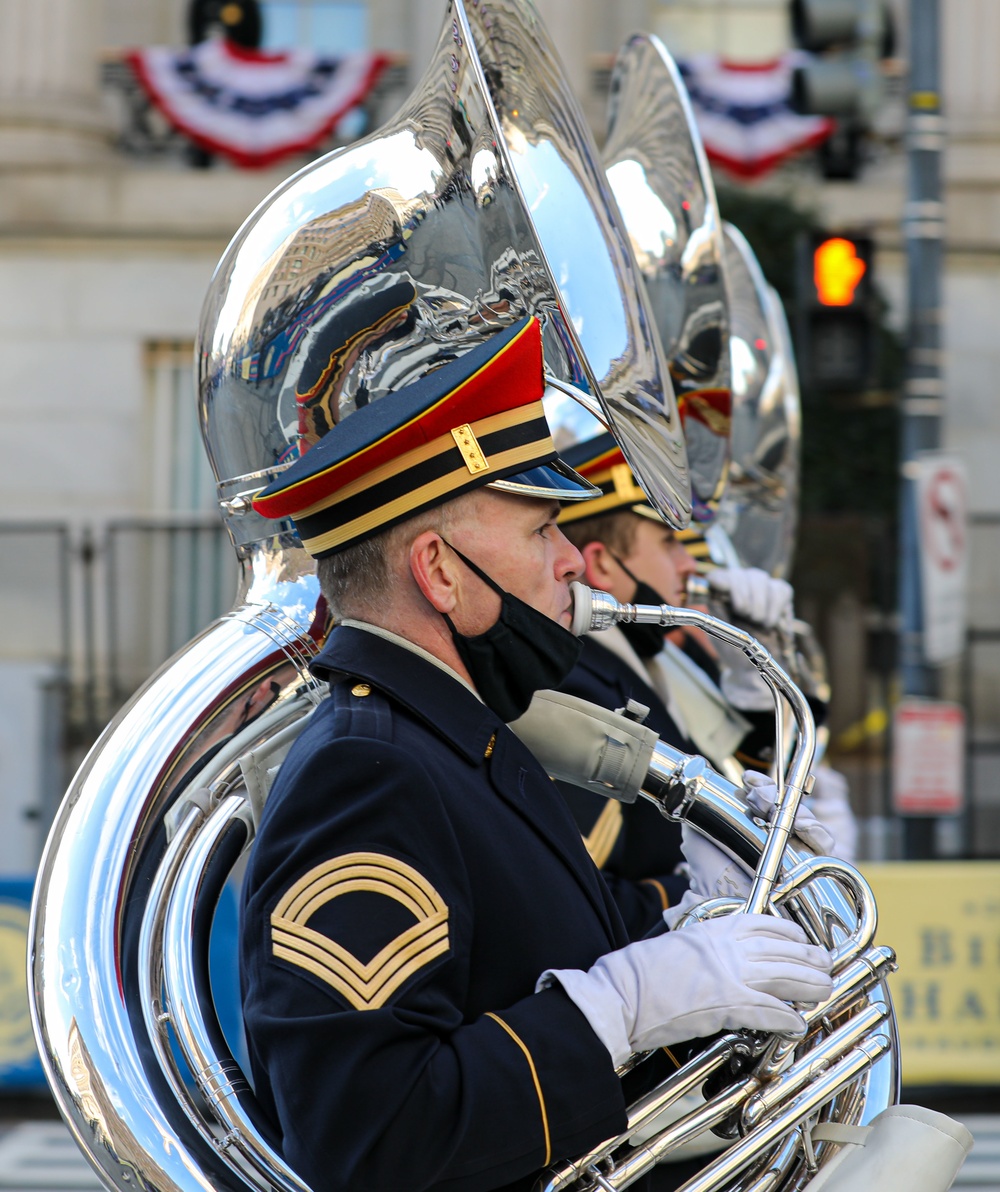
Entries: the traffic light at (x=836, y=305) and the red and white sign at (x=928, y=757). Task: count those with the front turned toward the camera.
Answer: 2

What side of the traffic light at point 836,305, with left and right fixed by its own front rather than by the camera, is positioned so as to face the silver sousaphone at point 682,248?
front

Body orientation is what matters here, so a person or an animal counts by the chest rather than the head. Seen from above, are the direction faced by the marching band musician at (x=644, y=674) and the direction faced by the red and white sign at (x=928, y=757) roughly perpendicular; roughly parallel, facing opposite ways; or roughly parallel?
roughly perpendicular

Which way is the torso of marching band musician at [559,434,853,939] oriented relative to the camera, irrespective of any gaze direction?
to the viewer's right

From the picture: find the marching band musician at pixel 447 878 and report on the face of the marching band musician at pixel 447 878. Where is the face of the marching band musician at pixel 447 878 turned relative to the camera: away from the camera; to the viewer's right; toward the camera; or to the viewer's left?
to the viewer's right

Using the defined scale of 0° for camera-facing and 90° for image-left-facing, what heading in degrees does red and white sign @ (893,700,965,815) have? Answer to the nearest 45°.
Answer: approximately 0°

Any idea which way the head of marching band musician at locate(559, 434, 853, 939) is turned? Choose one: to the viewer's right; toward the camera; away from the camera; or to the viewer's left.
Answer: to the viewer's right

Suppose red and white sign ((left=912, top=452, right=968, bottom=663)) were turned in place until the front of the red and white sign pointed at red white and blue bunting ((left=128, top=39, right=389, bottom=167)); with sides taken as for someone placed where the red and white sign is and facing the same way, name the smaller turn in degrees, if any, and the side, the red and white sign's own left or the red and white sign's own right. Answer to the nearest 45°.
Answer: approximately 180°

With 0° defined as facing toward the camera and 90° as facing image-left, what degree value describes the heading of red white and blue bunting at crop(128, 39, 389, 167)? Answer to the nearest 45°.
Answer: approximately 0°

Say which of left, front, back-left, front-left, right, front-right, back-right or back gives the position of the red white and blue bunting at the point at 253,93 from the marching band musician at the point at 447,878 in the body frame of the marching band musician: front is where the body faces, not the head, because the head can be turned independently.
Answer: left

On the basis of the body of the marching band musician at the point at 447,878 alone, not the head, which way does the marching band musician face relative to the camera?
to the viewer's right

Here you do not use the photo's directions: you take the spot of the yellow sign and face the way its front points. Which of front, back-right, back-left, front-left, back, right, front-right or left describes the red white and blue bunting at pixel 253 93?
back-right

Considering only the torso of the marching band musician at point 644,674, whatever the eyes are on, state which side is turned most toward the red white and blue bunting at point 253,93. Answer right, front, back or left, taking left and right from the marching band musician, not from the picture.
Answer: left

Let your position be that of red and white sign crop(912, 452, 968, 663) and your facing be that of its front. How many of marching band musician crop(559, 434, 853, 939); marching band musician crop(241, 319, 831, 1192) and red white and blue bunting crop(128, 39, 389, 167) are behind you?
1
